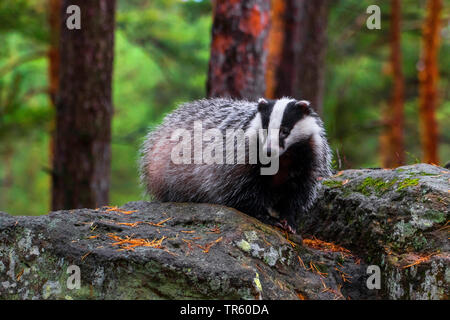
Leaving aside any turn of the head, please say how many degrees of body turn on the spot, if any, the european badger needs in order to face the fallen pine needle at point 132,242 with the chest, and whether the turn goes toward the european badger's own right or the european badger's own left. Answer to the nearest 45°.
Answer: approximately 90° to the european badger's own right

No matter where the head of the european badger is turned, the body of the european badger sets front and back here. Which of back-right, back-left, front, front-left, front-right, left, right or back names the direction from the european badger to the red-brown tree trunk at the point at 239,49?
back-left

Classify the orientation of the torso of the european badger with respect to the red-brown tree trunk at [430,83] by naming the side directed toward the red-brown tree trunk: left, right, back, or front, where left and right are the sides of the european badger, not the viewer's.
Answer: left

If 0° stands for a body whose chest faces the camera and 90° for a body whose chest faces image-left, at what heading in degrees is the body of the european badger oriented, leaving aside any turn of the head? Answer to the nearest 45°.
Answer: approximately 315°

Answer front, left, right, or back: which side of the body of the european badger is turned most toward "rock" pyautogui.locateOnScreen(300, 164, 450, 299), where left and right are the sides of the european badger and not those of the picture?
front

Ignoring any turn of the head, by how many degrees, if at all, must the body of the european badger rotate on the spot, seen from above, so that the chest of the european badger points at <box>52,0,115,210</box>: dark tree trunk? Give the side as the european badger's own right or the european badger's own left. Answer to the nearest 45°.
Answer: approximately 180°

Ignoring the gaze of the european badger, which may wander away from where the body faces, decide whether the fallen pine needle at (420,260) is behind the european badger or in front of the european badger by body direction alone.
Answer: in front

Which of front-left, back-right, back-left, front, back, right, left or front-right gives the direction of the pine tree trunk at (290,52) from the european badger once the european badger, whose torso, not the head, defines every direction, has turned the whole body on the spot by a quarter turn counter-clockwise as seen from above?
front-left
